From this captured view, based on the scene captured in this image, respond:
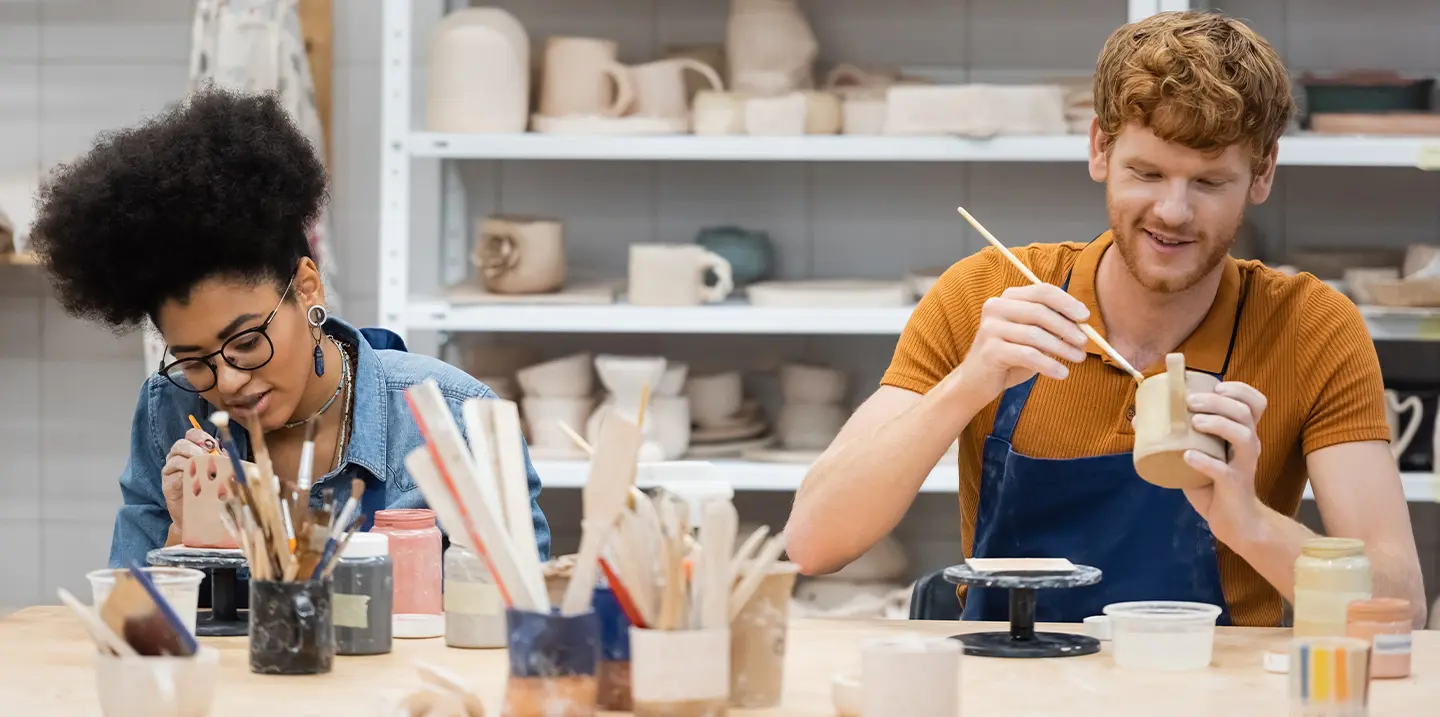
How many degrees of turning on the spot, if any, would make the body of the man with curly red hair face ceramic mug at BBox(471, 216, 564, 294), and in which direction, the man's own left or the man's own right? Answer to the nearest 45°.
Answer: approximately 135° to the man's own right

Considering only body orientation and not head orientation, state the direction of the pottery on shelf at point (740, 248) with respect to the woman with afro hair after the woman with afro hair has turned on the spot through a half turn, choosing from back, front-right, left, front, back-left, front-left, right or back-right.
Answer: front

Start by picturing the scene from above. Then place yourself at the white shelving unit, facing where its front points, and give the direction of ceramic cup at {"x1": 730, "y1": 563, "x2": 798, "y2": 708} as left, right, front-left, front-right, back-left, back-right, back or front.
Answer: front

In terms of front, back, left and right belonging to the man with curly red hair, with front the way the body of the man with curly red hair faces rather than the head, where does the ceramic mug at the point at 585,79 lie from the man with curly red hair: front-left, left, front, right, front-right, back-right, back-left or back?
back-right

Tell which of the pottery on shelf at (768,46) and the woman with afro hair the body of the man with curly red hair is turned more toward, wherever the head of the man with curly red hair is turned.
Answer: the woman with afro hair

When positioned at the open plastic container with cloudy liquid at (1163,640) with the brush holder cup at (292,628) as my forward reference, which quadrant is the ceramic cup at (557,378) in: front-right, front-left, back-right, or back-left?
front-right

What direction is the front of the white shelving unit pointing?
toward the camera

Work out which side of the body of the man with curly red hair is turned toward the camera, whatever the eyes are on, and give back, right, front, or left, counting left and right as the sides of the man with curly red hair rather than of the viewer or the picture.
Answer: front
